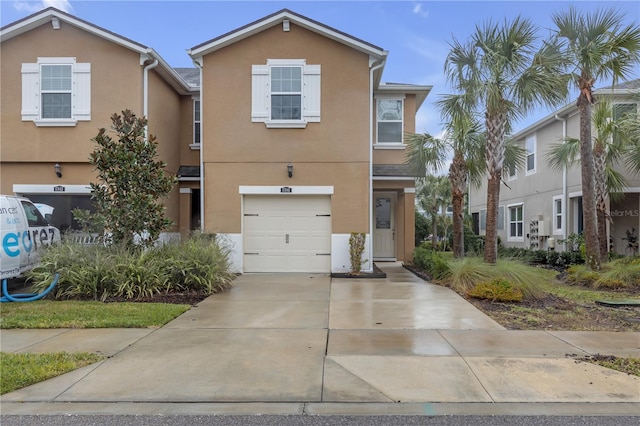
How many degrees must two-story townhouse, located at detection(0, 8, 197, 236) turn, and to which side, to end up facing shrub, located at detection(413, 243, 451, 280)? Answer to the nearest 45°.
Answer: approximately 45° to its left

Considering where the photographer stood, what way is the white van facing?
facing away from the viewer and to the right of the viewer

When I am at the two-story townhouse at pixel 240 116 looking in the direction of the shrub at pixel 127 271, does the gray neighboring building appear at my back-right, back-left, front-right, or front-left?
back-left

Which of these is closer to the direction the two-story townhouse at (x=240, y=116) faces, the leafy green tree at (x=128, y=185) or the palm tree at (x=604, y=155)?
the leafy green tree

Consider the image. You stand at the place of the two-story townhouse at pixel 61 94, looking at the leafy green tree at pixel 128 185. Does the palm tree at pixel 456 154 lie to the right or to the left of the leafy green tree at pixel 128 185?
left

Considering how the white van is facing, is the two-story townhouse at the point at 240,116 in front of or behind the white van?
in front

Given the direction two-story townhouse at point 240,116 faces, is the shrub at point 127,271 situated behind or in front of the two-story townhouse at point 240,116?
in front

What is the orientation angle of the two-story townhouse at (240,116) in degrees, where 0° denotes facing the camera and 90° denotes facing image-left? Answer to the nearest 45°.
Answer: approximately 0°

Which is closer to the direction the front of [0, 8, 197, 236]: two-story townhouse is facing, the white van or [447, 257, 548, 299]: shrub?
the white van

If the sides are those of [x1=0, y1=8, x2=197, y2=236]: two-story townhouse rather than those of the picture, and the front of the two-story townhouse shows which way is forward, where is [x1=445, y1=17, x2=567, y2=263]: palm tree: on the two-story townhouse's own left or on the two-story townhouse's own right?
on the two-story townhouse's own left
